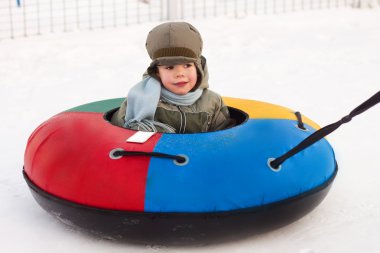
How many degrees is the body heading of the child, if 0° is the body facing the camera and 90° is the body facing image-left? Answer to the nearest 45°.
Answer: approximately 0°
